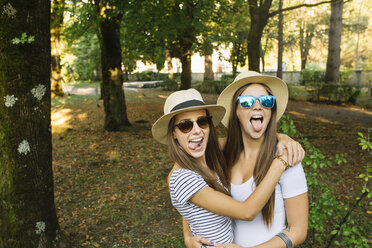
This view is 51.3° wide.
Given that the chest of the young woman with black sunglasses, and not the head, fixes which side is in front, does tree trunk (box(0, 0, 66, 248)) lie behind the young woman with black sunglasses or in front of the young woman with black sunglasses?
behind

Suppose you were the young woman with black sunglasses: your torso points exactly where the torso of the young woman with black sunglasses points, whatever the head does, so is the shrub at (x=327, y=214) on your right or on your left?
on your left

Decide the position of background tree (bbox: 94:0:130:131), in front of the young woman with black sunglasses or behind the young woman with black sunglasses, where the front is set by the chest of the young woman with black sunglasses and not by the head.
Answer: behind

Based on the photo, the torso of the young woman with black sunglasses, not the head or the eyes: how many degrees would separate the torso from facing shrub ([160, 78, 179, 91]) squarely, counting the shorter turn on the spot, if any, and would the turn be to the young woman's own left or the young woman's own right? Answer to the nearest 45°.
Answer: approximately 135° to the young woman's own left

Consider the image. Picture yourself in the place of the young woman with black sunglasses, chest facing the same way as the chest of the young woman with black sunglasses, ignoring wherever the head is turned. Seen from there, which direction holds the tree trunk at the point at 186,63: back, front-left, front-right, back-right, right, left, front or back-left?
back-left

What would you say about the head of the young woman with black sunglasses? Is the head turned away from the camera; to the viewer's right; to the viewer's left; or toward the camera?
toward the camera

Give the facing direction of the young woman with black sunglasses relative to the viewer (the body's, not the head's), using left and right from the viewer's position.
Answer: facing the viewer and to the right of the viewer

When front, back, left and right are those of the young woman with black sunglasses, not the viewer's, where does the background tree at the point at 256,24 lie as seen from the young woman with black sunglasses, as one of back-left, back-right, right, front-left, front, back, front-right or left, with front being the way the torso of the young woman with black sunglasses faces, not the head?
back-left

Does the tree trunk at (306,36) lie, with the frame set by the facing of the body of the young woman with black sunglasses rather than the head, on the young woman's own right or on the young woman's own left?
on the young woman's own left

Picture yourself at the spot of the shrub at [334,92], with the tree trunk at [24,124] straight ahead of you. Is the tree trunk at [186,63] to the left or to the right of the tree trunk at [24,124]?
right
